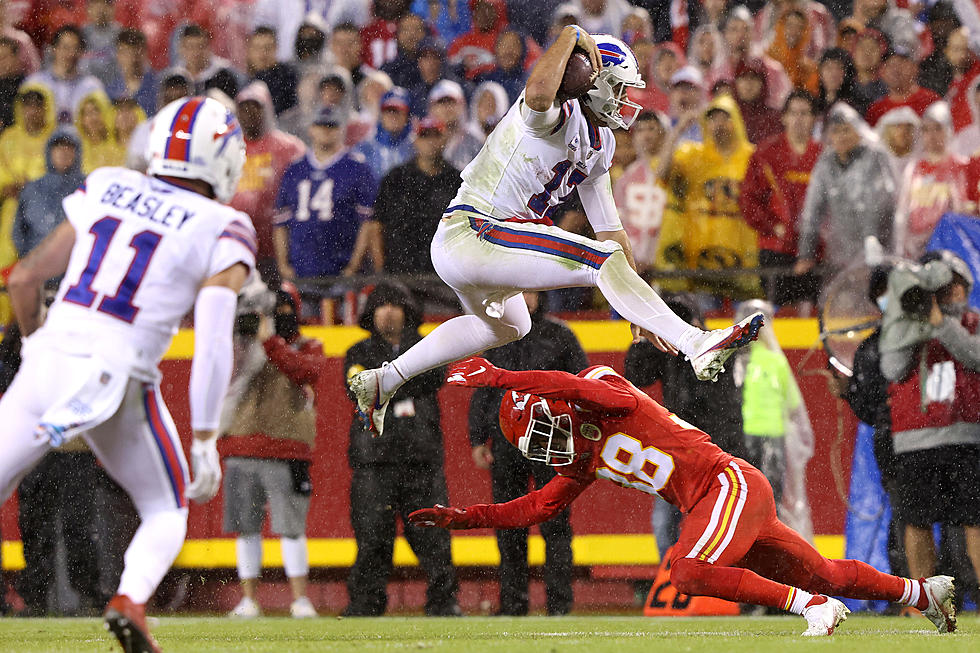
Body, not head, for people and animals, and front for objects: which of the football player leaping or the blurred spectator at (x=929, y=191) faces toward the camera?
the blurred spectator

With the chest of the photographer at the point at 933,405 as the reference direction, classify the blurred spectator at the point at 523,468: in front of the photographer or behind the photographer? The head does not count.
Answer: in front

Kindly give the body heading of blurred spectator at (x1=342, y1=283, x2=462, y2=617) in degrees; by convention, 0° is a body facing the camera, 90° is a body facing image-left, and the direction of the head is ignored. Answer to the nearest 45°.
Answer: approximately 0°

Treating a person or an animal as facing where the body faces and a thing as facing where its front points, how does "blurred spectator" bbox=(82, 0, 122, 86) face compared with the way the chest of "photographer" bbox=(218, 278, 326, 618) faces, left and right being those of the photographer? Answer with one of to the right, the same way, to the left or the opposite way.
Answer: the same way

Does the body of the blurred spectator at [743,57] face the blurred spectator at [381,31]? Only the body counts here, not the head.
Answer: no

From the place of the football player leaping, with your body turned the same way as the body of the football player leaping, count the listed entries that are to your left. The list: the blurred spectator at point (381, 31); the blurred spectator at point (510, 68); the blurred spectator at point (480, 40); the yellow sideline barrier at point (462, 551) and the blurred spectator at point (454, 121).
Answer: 5

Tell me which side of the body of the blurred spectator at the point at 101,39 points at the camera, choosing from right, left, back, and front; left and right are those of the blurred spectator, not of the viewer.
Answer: front

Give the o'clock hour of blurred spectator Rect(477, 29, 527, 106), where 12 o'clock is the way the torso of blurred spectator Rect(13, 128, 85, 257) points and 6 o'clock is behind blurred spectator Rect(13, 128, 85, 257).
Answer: blurred spectator Rect(477, 29, 527, 106) is roughly at 9 o'clock from blurred spectator Rect(13, 128, 85, 257).

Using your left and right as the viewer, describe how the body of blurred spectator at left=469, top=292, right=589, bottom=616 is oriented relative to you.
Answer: facing the viewer

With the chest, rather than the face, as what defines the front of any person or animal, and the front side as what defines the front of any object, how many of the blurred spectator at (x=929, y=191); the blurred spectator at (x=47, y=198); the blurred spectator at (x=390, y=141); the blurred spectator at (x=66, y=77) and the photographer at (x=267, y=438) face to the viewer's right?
0

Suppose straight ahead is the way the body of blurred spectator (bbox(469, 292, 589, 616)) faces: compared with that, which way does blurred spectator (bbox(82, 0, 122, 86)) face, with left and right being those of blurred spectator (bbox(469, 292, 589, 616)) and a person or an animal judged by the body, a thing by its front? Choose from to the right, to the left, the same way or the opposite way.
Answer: the same way

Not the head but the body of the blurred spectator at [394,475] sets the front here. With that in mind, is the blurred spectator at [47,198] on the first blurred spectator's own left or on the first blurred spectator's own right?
on the first blurred spectator's own right

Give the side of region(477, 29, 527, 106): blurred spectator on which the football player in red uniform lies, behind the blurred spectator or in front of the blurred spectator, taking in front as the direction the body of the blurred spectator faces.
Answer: in front

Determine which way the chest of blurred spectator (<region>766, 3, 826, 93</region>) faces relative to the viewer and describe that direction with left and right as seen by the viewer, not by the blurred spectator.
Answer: facing the viewer

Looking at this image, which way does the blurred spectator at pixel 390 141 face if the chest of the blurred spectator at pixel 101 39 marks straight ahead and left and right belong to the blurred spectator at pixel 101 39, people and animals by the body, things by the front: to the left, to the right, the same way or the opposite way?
the same way

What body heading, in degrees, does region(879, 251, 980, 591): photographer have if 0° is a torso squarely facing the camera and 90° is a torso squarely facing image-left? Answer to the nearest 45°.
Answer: approximately 45°

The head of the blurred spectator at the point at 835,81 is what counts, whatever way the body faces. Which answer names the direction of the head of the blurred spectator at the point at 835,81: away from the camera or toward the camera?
toward the camera

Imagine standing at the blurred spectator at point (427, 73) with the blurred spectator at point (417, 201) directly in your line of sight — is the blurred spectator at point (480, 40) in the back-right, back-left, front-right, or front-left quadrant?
back-left
